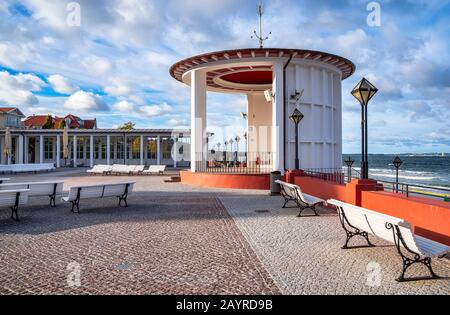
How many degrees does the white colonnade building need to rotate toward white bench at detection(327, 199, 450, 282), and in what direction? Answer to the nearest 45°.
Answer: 0° — it already faces it

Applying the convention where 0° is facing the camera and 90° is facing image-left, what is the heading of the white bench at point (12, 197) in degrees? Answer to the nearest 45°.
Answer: approximately 135°

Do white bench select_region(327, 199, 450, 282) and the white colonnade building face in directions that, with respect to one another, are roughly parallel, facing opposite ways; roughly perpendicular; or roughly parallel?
roughly perpendicular

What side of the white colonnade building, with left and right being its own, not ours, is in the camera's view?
front

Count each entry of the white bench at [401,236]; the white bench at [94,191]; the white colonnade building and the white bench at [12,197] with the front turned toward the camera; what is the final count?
1

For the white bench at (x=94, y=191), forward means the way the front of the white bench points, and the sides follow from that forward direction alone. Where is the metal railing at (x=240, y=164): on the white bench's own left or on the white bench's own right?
on the white bench's own right

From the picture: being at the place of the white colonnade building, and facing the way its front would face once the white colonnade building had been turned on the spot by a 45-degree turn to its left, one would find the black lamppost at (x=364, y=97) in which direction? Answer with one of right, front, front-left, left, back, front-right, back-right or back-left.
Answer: front-right

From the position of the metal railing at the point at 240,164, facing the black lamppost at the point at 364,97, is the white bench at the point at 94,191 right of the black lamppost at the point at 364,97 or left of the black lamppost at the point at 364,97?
right

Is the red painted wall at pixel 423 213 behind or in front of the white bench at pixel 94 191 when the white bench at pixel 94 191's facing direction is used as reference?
behind

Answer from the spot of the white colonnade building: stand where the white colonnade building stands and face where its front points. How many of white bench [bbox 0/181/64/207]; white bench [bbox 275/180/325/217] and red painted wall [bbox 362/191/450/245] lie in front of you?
3
